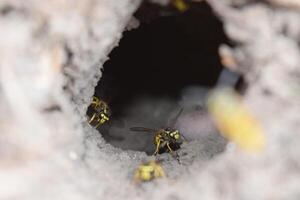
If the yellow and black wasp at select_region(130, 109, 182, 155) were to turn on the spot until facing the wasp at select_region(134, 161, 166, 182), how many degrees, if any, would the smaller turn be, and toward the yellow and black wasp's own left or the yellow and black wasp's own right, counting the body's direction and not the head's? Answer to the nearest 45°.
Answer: approximately 45° to the yellow and black wasp's own right

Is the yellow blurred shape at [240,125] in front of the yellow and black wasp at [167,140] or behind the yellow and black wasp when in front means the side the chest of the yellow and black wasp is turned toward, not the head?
in front
